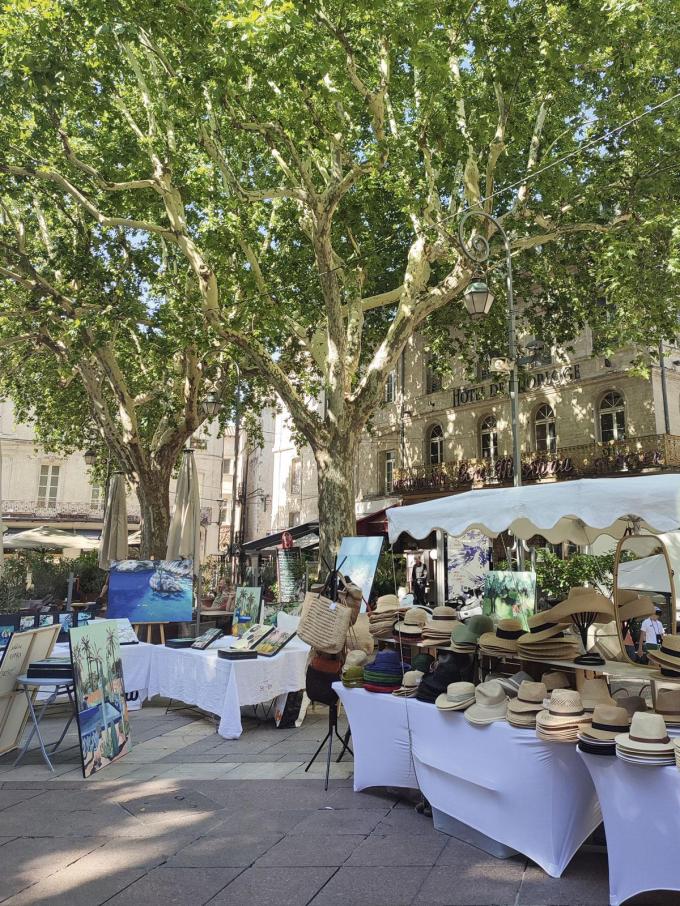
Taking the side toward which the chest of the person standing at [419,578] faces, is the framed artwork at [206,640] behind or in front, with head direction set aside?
in front

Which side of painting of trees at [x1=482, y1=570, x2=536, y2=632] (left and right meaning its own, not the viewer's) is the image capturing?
front

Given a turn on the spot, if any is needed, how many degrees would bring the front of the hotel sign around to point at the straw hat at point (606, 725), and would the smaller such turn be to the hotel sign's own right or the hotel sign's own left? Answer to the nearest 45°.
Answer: approximately 45° to the hotel sign's own left

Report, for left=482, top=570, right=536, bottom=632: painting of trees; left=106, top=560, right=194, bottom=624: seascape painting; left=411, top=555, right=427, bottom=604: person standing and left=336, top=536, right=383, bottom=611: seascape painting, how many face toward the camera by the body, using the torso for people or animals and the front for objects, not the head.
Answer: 4

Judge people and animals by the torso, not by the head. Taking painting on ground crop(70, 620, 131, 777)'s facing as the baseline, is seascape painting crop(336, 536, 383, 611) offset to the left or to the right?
on its left

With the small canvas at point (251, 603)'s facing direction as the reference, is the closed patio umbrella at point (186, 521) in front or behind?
behind

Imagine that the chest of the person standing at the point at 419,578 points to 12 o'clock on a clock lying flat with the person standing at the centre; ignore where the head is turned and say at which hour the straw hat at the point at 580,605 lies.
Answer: The straw hat is roughly at 12 o'clock from the person standing.

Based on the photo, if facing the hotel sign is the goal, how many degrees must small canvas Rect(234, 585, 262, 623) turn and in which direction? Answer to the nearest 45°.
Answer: approximately 135° to its left

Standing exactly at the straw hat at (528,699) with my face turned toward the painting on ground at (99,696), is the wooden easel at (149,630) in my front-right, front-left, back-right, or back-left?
front-right

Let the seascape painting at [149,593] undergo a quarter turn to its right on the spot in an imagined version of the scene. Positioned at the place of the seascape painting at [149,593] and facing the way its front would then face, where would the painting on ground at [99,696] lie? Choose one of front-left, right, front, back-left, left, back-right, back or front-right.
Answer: left

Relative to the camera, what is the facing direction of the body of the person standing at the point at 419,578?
toward the camera

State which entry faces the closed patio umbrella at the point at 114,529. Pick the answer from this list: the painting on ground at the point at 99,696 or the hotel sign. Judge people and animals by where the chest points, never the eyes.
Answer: the hotel sign

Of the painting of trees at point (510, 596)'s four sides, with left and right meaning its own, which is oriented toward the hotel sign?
back

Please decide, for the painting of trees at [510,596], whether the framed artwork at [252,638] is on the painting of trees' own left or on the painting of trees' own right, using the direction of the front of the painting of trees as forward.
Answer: on the painting of trees' own right

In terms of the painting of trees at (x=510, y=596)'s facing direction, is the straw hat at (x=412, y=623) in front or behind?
in front

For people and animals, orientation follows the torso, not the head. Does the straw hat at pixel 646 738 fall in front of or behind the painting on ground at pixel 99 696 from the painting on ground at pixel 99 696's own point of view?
in front

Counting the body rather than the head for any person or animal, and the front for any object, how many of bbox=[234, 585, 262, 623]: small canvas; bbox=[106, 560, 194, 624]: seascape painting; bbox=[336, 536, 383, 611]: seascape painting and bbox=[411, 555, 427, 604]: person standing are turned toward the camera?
4
